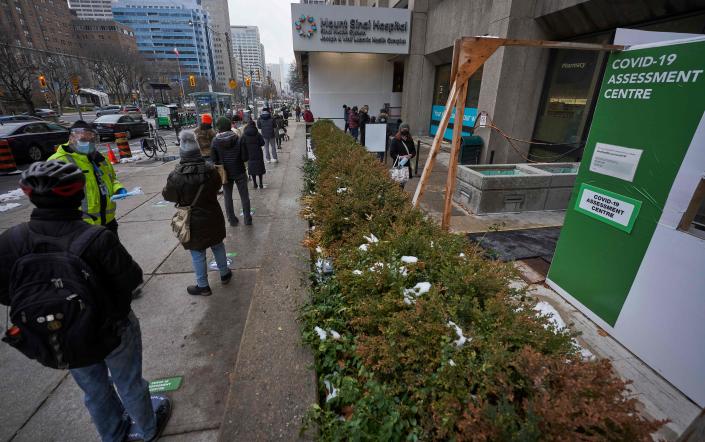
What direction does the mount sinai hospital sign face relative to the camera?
toward the camera

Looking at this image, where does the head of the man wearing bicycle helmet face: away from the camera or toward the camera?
away from the camera

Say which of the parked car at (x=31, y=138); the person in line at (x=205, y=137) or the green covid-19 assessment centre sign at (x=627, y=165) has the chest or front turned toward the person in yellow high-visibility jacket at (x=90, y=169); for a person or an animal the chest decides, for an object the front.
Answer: the green covid-19 assessment centre sign

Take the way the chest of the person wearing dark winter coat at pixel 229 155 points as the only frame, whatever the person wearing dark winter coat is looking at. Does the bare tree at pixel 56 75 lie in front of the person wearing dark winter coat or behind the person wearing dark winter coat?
in front

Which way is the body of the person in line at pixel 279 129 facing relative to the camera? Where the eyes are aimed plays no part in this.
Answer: away from the camera

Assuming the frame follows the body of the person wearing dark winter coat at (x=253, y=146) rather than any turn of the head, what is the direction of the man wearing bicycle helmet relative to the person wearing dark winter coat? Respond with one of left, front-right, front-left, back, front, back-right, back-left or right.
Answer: back

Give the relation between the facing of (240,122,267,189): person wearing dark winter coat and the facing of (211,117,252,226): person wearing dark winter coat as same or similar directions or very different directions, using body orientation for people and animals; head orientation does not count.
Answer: same or similar directions

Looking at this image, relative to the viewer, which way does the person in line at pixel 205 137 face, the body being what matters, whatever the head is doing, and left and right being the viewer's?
facing away from the viewer

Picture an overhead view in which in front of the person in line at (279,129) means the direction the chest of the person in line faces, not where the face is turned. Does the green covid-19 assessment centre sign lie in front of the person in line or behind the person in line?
behind

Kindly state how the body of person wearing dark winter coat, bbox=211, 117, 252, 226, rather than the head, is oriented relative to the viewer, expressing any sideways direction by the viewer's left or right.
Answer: facing away from the viewer

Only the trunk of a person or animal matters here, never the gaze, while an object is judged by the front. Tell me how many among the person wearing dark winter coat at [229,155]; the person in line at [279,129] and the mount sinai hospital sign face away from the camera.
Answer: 2

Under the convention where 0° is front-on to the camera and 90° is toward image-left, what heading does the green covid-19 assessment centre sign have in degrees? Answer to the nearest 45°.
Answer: approximately 45°

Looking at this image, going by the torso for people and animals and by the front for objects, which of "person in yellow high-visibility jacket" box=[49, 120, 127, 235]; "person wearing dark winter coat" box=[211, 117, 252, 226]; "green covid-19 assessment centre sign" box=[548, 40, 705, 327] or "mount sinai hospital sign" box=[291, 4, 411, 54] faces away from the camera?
the person wearing dark winter coat

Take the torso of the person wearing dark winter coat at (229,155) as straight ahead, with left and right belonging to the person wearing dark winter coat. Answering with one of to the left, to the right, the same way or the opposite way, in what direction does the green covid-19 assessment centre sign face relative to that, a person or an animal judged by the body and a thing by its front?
to the left

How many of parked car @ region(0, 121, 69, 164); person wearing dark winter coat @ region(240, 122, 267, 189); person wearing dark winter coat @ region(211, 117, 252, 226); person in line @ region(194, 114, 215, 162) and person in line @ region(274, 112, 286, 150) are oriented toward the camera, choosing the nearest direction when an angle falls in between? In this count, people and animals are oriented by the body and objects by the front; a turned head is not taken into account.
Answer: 0

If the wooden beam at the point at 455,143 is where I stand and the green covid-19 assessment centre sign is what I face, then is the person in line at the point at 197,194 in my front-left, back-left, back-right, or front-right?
back-right

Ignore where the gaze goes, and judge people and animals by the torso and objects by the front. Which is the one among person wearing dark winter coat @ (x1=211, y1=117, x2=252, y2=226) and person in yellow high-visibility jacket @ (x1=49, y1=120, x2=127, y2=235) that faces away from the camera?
the person wearing dark winter coat

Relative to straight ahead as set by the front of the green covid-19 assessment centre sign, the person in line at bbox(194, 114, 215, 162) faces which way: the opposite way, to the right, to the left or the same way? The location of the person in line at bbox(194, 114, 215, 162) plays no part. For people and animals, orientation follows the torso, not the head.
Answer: to the right

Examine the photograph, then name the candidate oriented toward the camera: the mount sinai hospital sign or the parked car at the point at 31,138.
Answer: the mount sinai hospital sign

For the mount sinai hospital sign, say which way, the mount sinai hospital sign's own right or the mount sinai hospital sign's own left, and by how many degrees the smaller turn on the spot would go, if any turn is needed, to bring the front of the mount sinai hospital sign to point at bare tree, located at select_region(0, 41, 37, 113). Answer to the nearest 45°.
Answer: approximately 135° to the mount sinai hospital sign's own right
